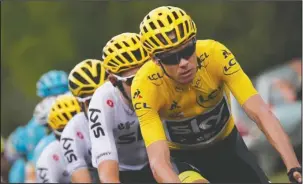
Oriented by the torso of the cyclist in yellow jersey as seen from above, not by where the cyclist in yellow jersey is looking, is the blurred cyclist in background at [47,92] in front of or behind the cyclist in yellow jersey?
behind

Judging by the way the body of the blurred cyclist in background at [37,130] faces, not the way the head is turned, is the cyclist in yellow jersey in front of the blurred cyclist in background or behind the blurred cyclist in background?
in front

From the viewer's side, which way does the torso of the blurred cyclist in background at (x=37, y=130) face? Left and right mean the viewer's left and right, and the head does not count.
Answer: facing the viewer and to the right of the viewer

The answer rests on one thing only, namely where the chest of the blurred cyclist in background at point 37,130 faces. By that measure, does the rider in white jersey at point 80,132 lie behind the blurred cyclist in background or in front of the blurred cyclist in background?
in front

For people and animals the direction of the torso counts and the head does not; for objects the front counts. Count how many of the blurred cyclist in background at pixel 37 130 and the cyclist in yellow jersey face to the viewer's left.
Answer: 0
